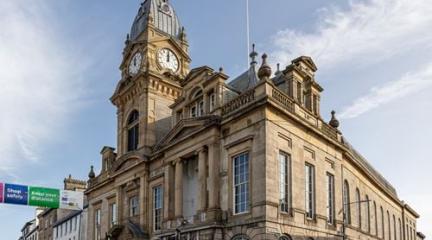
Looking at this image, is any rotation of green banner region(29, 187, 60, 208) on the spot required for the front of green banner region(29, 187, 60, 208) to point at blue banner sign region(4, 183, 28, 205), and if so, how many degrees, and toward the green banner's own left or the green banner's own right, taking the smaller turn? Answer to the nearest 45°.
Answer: approximately 45° to the green banner's own right

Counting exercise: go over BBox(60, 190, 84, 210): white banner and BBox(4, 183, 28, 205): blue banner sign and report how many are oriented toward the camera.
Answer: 2

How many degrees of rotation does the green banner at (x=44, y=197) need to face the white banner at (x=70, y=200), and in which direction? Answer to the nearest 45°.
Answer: approximately 135° to its left

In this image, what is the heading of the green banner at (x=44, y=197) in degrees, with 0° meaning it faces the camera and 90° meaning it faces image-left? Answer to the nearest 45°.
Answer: approximately 0°

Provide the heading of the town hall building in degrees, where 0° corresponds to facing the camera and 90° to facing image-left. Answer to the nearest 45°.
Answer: approximately 45°

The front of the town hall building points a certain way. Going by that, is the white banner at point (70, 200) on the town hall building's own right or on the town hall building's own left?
on the town hall building's own right
